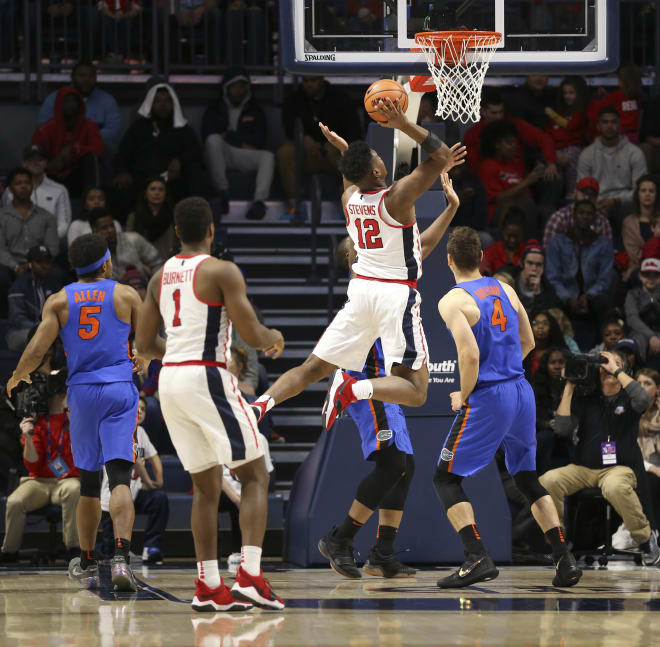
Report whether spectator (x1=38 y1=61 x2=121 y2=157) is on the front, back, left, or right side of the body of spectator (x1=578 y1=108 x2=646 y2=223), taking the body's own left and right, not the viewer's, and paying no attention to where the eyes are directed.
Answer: right

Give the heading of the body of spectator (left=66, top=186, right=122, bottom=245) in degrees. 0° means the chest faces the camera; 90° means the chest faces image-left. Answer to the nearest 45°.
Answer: approximately 0°

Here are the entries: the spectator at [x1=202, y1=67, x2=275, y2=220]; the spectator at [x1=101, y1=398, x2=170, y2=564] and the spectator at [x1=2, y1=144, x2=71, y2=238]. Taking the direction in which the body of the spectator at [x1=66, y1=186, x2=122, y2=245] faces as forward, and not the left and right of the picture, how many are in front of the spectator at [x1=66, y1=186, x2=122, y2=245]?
1

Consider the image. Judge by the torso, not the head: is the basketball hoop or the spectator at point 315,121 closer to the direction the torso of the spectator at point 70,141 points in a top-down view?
the basketball hoop

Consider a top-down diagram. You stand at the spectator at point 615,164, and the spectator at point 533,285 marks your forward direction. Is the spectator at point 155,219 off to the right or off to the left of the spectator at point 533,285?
right

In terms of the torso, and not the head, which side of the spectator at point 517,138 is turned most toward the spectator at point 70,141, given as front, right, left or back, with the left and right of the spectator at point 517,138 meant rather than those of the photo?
right
